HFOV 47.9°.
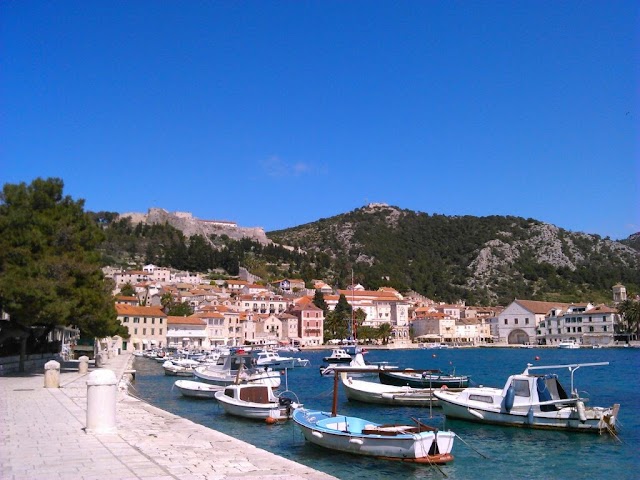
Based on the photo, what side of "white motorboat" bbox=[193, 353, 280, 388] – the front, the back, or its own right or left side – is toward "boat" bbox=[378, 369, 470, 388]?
back

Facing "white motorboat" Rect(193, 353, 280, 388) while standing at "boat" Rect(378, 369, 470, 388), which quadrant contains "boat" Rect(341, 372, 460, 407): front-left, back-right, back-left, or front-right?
front-left

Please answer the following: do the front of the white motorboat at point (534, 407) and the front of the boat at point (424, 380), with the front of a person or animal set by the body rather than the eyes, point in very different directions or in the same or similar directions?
same or similar directions

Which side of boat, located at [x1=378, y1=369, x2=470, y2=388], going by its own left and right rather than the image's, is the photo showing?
left

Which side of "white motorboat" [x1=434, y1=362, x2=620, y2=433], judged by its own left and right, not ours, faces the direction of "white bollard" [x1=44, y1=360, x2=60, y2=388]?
front

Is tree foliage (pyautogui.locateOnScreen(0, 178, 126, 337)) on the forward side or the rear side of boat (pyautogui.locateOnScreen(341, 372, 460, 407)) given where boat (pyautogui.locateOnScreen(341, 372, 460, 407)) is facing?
on the forward side

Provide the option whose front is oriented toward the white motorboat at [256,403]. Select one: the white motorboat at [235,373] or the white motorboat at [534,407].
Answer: the white motorboat at [534,407]

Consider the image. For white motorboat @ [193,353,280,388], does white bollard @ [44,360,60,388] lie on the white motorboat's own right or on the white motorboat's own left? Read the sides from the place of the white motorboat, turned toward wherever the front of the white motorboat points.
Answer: on the white motorboat's own left

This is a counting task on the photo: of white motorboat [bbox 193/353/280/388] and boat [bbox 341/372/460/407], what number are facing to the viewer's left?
2

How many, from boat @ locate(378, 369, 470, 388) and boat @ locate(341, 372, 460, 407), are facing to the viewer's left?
2

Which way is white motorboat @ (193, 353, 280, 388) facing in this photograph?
to the viewer's left

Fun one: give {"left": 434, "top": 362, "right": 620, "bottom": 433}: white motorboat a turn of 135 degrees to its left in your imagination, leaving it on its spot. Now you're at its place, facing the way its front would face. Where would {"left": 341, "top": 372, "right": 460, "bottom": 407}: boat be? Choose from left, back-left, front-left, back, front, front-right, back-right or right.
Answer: back

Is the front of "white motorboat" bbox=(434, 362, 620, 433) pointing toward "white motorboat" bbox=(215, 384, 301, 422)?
yes

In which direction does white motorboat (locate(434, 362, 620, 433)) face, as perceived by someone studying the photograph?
facing to the left of the viewer

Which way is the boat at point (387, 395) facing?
to the viewer's left

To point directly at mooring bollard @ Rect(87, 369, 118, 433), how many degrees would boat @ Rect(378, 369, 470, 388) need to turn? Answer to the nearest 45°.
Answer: approximately 90° to its left
